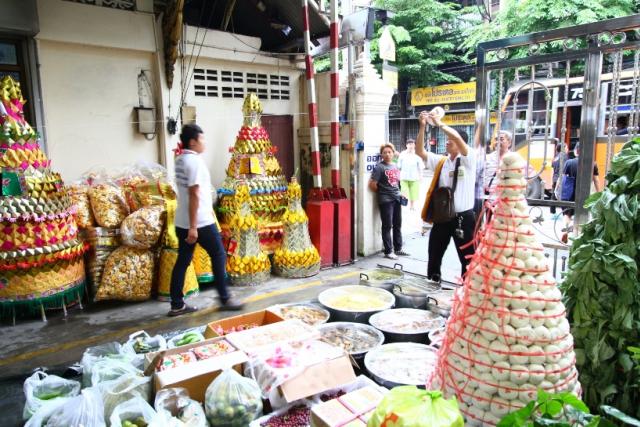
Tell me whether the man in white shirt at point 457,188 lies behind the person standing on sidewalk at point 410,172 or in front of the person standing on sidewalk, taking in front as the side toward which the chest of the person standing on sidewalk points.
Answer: in front

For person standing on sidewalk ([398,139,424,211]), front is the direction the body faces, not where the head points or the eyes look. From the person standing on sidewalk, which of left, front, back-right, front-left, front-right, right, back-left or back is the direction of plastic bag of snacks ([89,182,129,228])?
front-right

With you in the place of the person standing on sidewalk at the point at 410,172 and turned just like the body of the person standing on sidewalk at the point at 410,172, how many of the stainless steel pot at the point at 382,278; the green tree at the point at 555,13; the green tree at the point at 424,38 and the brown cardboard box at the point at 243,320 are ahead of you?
2

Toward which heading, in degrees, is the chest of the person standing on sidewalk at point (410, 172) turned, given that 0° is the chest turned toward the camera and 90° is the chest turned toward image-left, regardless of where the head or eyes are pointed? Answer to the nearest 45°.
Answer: approximately 0°

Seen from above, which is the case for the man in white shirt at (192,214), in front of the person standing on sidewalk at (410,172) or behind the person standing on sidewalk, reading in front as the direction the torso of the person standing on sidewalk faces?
in front

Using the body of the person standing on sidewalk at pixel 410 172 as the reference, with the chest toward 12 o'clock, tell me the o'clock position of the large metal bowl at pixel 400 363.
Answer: The large metal bowl is roughly at 12 o'clock from the person standing on sidewalk.

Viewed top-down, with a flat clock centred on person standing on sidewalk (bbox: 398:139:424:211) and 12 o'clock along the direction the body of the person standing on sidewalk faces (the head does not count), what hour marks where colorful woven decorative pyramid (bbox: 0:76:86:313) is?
The colorful woven decorative pyramid is roughly at 1 o'clock from the person standing on sidewalk.

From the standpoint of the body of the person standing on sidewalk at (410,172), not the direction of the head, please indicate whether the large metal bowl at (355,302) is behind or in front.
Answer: in front

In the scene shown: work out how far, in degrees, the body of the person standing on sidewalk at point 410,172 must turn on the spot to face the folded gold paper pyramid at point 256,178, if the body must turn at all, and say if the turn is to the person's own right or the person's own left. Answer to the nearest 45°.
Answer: approximately 45° to the person's own right

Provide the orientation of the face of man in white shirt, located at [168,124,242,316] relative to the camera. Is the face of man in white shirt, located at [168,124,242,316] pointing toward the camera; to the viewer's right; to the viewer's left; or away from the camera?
to the viewer's right

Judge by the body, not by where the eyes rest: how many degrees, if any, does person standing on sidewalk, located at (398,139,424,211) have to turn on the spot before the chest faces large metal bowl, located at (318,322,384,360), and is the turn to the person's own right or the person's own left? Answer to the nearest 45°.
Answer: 0° — they already face it
